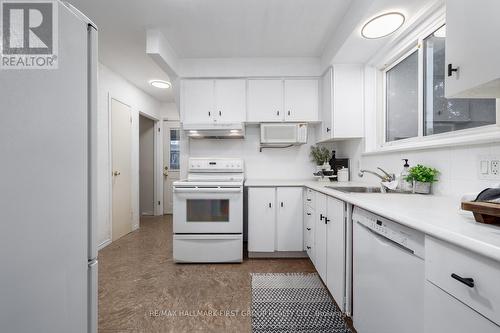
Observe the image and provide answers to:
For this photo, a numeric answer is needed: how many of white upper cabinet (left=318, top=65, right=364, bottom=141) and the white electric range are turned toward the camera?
1

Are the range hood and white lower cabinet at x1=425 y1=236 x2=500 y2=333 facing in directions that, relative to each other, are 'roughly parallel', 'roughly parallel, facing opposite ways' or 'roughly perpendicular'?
roughly perpendicular

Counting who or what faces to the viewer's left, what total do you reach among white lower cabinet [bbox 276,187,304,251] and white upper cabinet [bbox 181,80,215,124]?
0

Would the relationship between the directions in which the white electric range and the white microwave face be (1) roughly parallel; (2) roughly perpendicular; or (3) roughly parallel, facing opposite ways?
roughly parallel

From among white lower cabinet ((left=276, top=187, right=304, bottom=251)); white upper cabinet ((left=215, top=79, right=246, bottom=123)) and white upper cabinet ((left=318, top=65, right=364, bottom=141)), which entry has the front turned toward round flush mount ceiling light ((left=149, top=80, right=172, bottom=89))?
white upper cabinet ((left=318, top=65, right=364, bottom=141))

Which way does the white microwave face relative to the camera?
toward the camera

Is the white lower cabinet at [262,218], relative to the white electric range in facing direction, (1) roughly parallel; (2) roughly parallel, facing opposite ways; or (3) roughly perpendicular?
roughly parallel

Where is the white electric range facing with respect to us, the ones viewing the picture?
facing the viewer

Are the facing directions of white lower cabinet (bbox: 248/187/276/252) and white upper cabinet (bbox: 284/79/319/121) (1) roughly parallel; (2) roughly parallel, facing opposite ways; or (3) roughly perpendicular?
roughly parallel

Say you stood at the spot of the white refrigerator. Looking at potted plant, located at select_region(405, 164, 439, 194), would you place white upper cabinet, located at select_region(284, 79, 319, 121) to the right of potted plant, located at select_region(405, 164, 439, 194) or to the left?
left

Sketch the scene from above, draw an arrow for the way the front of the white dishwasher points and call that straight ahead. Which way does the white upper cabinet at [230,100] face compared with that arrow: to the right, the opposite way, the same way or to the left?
to the left

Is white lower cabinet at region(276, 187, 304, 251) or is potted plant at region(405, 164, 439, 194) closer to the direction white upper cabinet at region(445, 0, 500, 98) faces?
the white lower cabinet

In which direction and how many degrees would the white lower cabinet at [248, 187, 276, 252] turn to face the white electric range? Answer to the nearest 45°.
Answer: approximately 90° to its right

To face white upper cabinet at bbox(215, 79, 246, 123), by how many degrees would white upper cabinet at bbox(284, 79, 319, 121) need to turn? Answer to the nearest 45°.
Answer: approximately 90° to its right

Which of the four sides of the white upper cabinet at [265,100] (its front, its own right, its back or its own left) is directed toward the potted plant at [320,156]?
left

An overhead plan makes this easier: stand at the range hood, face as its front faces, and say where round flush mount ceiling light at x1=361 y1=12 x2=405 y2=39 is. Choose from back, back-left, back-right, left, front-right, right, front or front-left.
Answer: front-left
